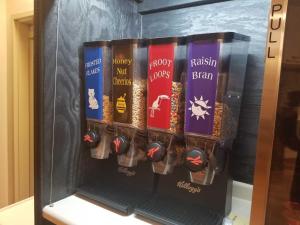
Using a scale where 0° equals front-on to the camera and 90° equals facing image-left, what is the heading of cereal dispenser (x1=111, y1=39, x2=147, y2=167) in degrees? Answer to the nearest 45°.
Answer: approximately 45°

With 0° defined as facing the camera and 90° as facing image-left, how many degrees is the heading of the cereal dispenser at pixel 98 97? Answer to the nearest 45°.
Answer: approximately 45°

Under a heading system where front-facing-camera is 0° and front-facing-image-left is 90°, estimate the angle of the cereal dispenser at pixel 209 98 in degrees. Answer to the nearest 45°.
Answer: approximately 45°
